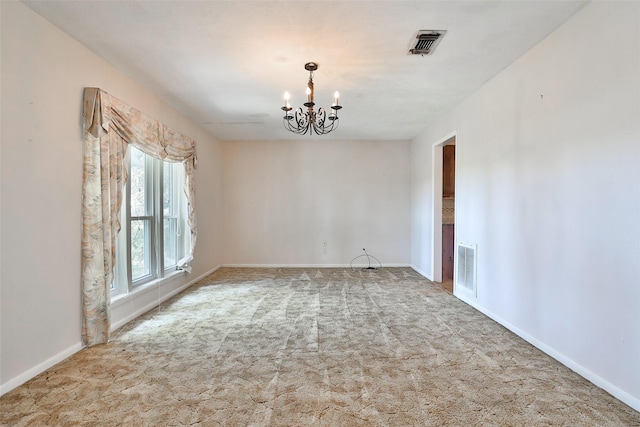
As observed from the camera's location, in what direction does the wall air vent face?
facing the viewer and to the left of the viewer

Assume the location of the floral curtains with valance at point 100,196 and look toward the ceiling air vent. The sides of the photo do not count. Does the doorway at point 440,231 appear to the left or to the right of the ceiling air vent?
left

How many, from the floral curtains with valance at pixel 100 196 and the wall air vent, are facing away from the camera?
0

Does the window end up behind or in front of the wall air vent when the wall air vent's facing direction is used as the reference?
in front

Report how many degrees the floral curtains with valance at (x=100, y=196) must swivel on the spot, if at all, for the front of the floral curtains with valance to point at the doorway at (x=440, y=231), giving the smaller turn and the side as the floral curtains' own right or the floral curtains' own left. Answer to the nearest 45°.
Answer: approximately 45° to the floral curtains' own left

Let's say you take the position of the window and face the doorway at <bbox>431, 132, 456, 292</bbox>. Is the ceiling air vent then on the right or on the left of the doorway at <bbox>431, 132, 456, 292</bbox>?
right

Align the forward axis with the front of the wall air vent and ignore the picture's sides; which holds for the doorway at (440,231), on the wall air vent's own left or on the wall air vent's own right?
on the wall air vent's own right

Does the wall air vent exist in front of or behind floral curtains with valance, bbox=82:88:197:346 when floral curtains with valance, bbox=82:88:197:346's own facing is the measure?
in front

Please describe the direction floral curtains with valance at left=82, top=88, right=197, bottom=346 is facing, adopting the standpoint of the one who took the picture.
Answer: facing the viewer and to the right of the viewer

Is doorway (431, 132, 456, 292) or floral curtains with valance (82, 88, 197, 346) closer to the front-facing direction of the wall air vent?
the floral curtains with valance

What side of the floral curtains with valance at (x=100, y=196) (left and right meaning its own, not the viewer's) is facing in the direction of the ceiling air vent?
front
